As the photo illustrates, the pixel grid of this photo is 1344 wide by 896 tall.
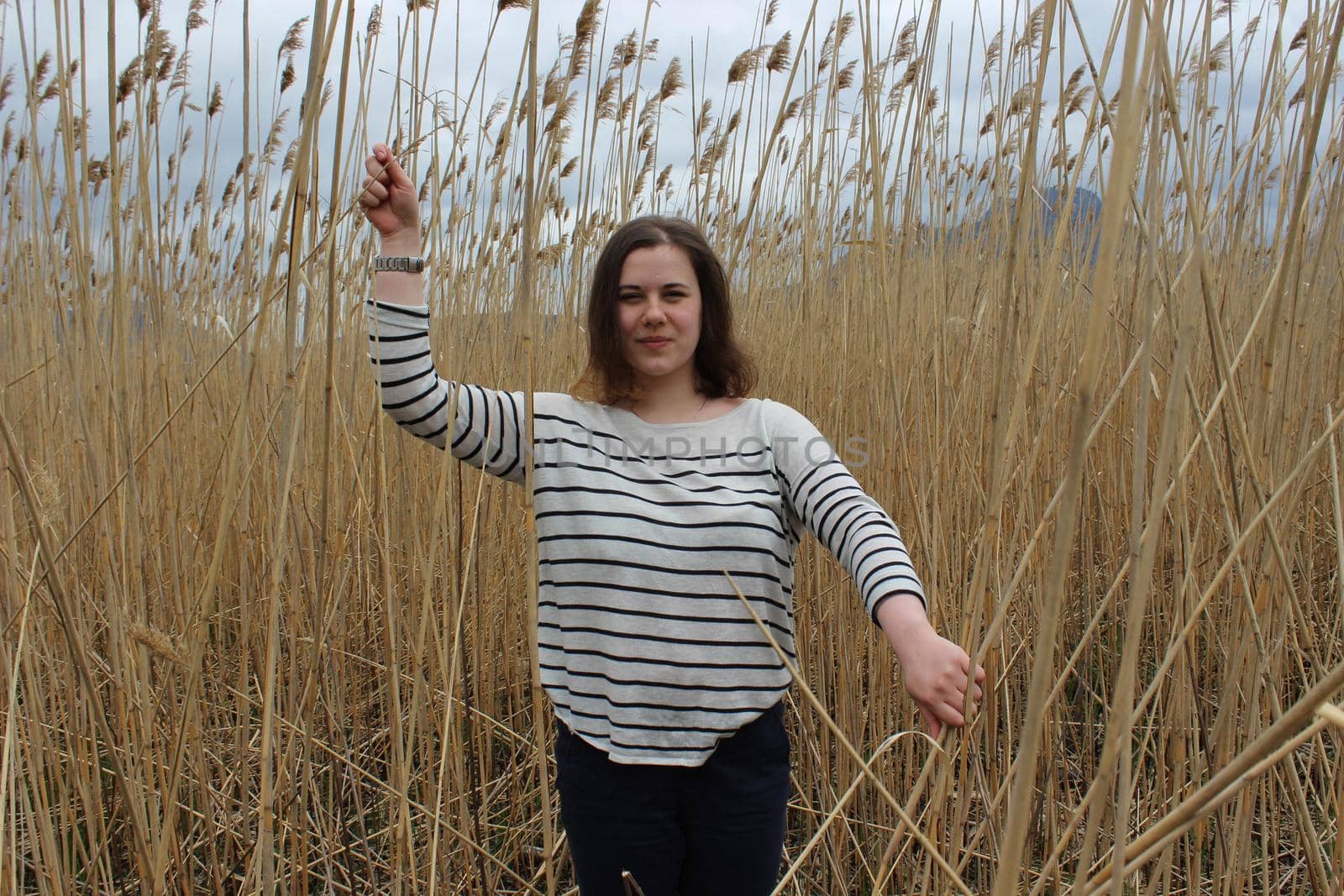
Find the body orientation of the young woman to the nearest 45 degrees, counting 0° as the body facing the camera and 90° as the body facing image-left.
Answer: approximately 0°

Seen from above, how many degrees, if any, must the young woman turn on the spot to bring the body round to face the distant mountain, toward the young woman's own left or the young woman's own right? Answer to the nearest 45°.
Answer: approximately 135° to the young woman's own left
